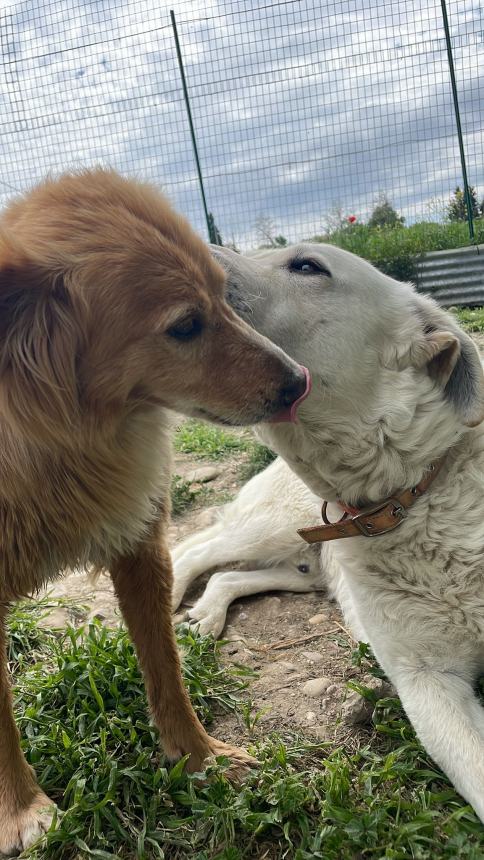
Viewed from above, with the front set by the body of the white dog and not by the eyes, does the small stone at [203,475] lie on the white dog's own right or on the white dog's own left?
on the white dog's own right

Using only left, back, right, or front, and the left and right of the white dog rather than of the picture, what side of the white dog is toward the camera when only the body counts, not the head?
left

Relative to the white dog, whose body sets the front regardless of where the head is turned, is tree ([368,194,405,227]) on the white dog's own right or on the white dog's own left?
on the white dog's own right

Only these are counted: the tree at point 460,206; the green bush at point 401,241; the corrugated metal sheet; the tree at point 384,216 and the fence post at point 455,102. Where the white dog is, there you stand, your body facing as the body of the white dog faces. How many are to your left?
0

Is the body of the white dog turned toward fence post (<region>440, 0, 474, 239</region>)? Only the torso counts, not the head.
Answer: no

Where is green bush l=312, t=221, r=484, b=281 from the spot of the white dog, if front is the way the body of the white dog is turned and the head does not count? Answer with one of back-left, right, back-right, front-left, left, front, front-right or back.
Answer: right
